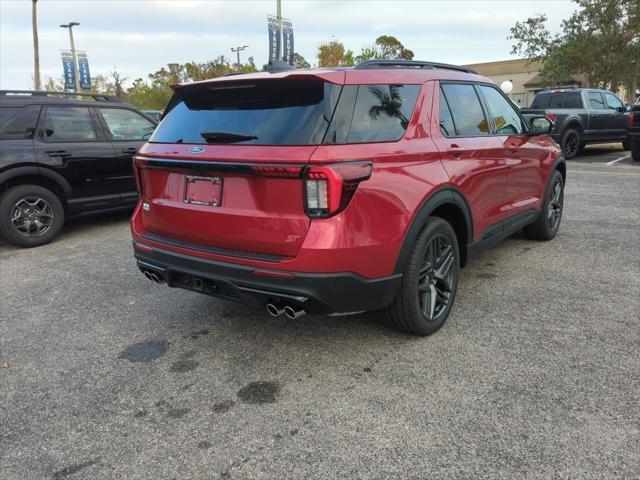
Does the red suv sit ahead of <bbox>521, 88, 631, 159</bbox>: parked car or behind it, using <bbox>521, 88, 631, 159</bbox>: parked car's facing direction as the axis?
behind

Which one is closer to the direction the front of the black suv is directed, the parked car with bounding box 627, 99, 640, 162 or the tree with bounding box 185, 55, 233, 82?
the parked car

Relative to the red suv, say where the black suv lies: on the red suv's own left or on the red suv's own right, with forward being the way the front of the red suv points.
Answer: on the red suv's own left

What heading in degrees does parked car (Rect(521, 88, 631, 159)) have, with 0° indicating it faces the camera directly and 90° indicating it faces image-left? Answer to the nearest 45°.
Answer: approximately 225°

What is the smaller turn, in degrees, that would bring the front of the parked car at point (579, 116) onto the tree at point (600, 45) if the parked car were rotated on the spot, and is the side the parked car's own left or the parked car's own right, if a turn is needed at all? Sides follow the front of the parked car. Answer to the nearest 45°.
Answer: approximately 45° to the parked car's own left

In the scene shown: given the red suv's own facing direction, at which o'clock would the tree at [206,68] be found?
The tree is roughly at 10 o'clock from the red suv.

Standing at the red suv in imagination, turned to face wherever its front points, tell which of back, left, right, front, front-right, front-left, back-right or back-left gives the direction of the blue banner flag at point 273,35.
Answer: front-left

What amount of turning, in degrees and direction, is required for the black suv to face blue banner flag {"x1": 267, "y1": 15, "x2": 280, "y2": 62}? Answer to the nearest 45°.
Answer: approximately 45° to its left

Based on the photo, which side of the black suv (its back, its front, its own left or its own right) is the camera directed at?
right

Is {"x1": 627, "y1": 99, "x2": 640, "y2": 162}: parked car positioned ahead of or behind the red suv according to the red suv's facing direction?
ahead

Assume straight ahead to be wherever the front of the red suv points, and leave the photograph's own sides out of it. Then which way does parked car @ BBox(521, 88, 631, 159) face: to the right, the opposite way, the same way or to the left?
the same way

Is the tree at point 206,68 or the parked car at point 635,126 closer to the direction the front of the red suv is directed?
the parked car

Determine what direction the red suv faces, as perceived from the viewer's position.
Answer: facing away from the viewer and to the right of the viewer
